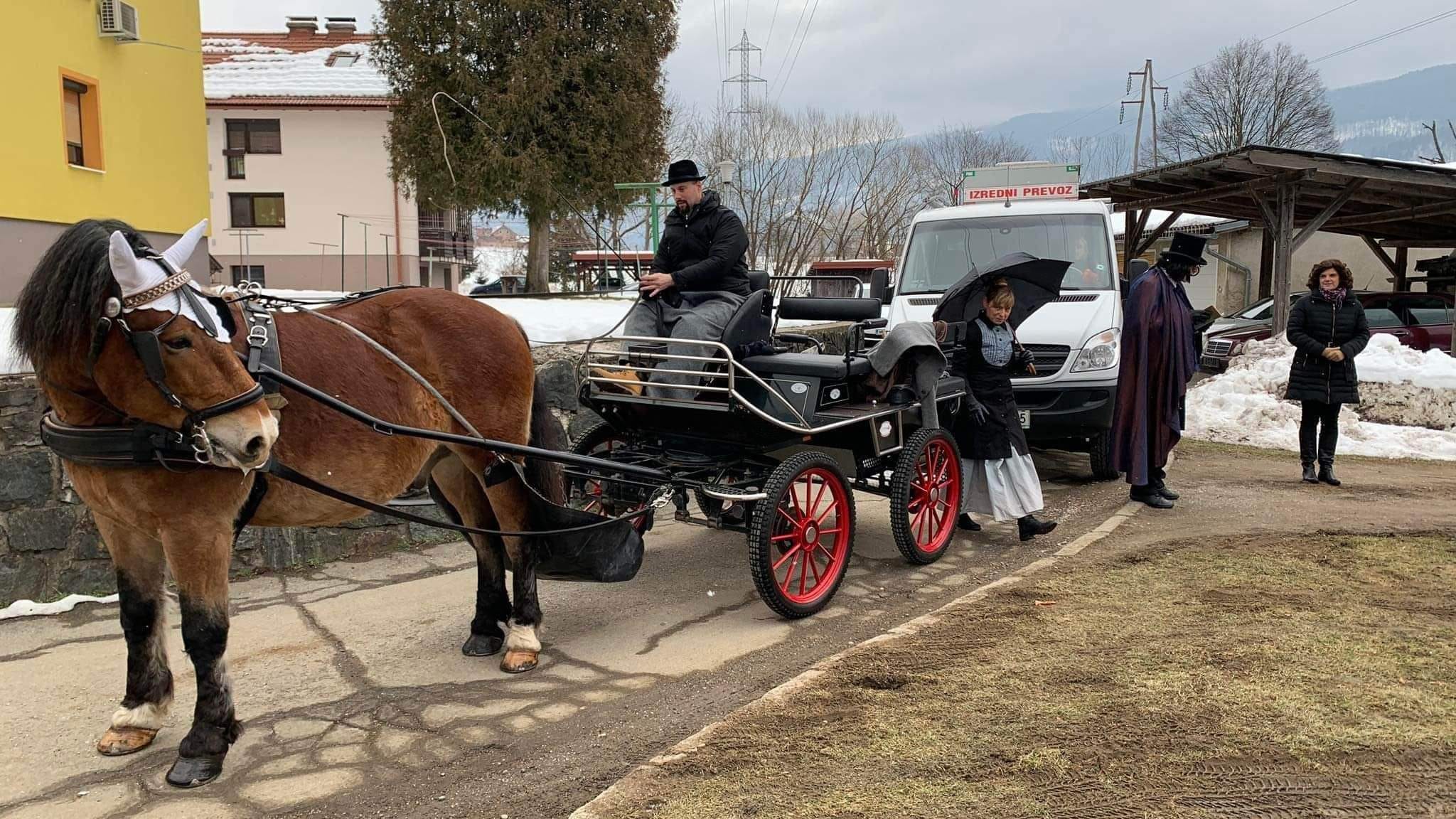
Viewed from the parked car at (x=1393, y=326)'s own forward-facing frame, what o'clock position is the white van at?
The white van is roughly at 11 o'clock from the parked car.

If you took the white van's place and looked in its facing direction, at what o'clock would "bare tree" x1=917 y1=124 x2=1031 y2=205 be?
The bare tree is roughly at 6 o'clock from the white van.

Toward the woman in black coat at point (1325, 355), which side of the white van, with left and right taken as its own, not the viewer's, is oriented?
left

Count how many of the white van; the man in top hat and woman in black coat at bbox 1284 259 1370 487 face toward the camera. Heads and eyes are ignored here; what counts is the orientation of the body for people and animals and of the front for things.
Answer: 2

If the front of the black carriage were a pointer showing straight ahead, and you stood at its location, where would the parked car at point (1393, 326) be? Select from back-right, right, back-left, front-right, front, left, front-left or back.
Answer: back

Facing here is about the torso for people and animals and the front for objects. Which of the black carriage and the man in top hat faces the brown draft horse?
the black carriage
